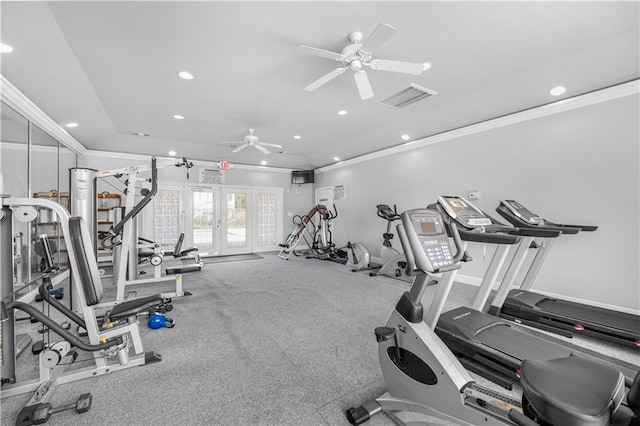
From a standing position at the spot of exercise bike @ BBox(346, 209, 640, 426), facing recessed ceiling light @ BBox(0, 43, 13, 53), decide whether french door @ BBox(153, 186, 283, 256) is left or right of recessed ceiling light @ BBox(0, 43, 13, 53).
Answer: right

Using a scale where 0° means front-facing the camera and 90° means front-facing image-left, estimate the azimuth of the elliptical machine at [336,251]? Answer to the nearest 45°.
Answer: approximately 135°

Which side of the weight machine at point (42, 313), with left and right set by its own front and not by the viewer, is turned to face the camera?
right

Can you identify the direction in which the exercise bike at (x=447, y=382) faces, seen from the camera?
facing away from the viewer and to the left of the viewer

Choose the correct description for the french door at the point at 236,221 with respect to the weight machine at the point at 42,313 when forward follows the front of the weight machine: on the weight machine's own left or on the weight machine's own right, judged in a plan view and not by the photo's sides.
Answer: on the weight machine's own left

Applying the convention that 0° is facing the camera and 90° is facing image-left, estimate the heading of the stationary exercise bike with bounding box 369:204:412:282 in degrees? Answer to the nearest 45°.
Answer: approximately 135°

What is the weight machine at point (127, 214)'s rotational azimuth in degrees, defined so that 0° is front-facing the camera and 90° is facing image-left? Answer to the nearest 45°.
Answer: approximately 270°

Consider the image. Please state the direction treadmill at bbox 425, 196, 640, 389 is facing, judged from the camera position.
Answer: facing away from the viewer and to the left of the viewer

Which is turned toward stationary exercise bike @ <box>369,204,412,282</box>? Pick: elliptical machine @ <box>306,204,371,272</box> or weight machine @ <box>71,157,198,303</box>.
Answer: the weight machine
